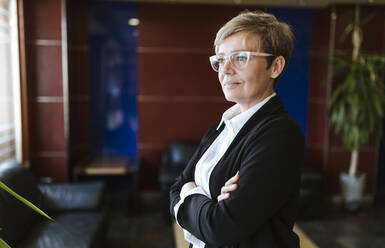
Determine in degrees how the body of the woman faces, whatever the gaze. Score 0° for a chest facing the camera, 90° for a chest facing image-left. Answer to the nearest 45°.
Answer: approximately 45°

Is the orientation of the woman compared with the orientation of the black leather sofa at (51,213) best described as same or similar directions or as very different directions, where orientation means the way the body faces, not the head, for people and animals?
very different directions

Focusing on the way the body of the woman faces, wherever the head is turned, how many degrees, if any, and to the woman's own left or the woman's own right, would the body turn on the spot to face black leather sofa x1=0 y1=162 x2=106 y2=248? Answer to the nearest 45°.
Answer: approximately 90° to the woman's own right

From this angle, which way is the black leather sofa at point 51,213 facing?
to the viewer's right

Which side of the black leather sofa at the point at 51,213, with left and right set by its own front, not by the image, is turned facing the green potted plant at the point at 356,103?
front

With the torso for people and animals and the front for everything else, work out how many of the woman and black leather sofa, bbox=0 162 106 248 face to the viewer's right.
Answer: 1

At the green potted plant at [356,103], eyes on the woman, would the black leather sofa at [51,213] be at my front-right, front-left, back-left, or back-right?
front-right

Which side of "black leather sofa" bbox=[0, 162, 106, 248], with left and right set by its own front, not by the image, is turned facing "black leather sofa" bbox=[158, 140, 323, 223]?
front

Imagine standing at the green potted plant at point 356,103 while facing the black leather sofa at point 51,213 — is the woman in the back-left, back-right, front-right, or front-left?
front-left

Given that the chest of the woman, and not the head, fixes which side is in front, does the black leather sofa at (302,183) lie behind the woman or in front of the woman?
behind
